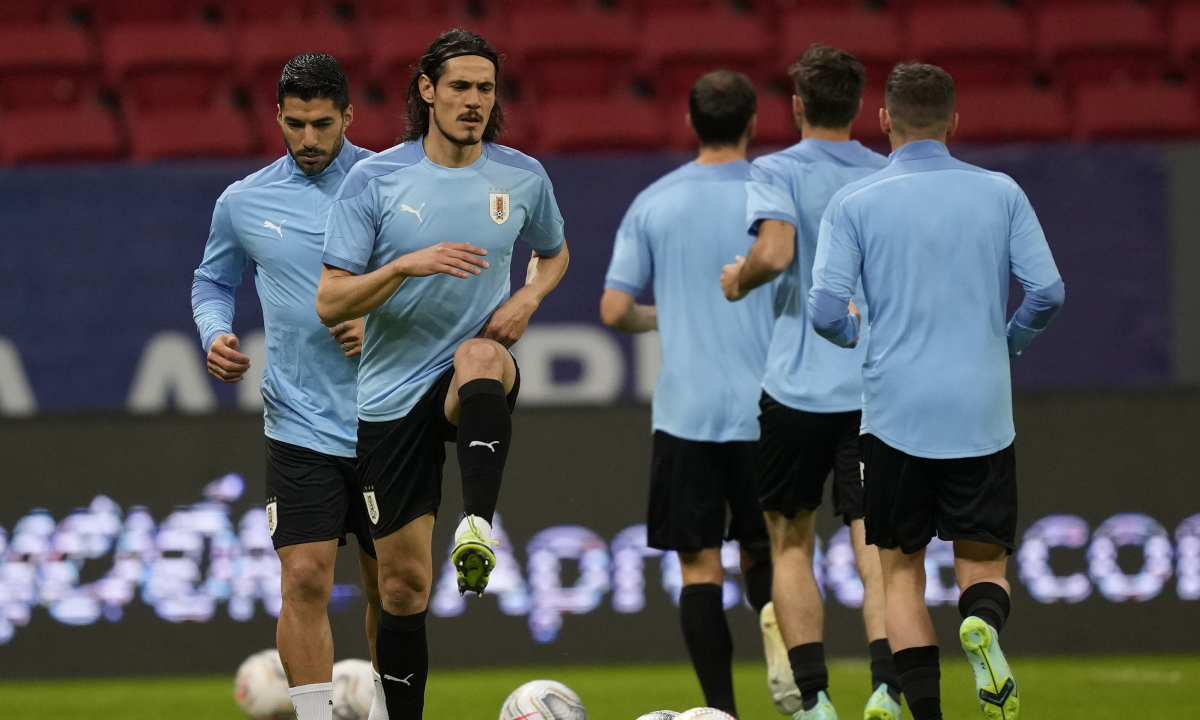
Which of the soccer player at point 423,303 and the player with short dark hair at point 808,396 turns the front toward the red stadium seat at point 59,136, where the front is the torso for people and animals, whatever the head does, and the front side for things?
the player with short dark hair

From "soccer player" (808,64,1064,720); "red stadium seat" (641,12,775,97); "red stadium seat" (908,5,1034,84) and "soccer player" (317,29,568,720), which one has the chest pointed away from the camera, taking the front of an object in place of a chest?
"soccer player" (808,64,1064,720)

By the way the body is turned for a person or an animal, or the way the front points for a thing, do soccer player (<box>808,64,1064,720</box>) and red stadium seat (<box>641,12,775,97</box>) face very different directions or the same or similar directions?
very different directions

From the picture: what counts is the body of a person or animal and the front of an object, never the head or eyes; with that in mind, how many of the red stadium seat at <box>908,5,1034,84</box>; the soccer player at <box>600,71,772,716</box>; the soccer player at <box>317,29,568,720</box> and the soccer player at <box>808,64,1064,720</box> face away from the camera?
2

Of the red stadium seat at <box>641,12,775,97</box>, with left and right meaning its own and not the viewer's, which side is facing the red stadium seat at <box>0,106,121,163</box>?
right

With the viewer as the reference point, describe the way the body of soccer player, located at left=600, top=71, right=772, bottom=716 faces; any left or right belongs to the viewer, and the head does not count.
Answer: facing away from the viewer

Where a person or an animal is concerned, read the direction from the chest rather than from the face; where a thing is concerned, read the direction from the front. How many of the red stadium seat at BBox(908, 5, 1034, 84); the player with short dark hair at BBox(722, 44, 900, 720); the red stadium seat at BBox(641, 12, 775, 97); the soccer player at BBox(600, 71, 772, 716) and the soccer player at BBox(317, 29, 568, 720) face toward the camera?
3

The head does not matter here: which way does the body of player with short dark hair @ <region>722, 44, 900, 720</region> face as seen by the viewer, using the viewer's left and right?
facing away from the viewer and to the left of the viewer

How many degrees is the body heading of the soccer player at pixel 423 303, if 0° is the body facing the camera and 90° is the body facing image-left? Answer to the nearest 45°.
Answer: approximately 0°

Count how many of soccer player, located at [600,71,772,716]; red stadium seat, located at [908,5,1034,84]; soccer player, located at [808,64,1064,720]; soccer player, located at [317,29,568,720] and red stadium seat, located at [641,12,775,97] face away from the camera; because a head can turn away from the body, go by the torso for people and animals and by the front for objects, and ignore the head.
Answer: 2

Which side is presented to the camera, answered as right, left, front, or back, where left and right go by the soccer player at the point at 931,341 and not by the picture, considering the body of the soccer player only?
back
